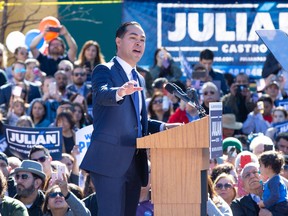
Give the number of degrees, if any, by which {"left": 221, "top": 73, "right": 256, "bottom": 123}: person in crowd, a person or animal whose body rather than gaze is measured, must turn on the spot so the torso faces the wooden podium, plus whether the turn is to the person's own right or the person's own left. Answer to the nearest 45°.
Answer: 0° — they already face it

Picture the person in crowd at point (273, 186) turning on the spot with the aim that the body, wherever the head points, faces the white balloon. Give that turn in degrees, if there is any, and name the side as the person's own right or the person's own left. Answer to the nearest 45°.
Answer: approximately 45° to the person's own right

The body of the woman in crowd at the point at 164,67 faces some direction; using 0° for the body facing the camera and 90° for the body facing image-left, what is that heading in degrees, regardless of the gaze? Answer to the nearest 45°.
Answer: approximately 0°

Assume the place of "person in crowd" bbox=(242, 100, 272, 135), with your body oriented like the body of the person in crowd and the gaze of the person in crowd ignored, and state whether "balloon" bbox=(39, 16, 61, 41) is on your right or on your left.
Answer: on your right
